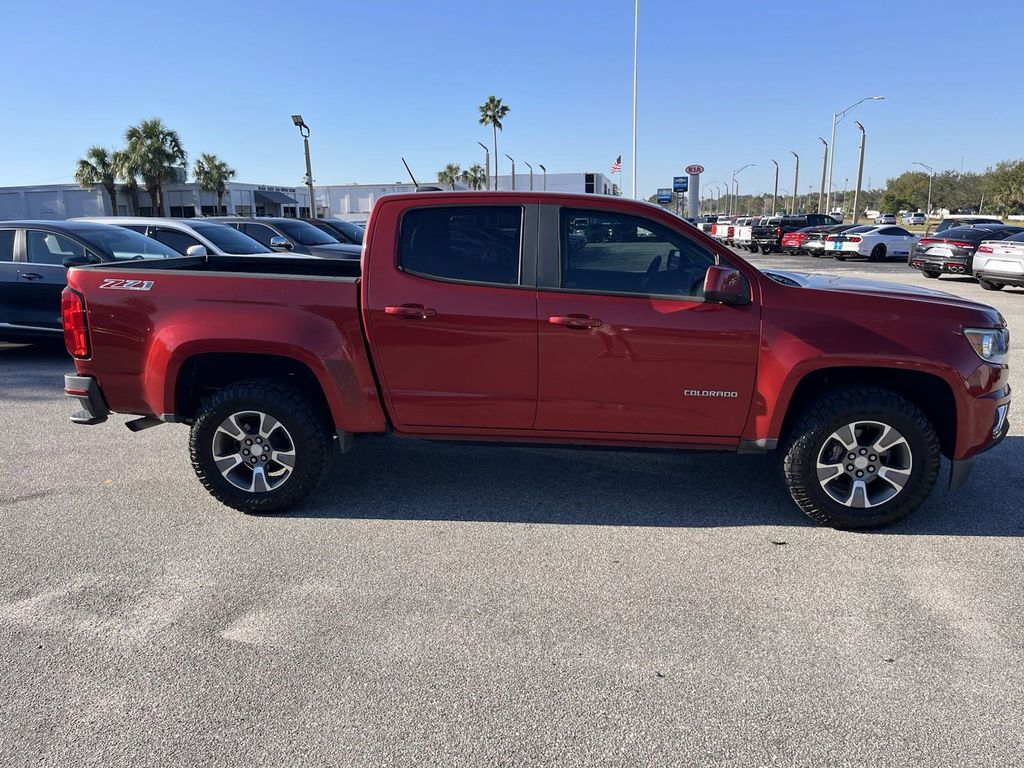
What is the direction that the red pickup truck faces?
to the viewer's right

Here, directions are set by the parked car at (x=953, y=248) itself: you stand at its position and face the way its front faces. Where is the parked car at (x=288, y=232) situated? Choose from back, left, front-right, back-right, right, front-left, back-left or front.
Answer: back
